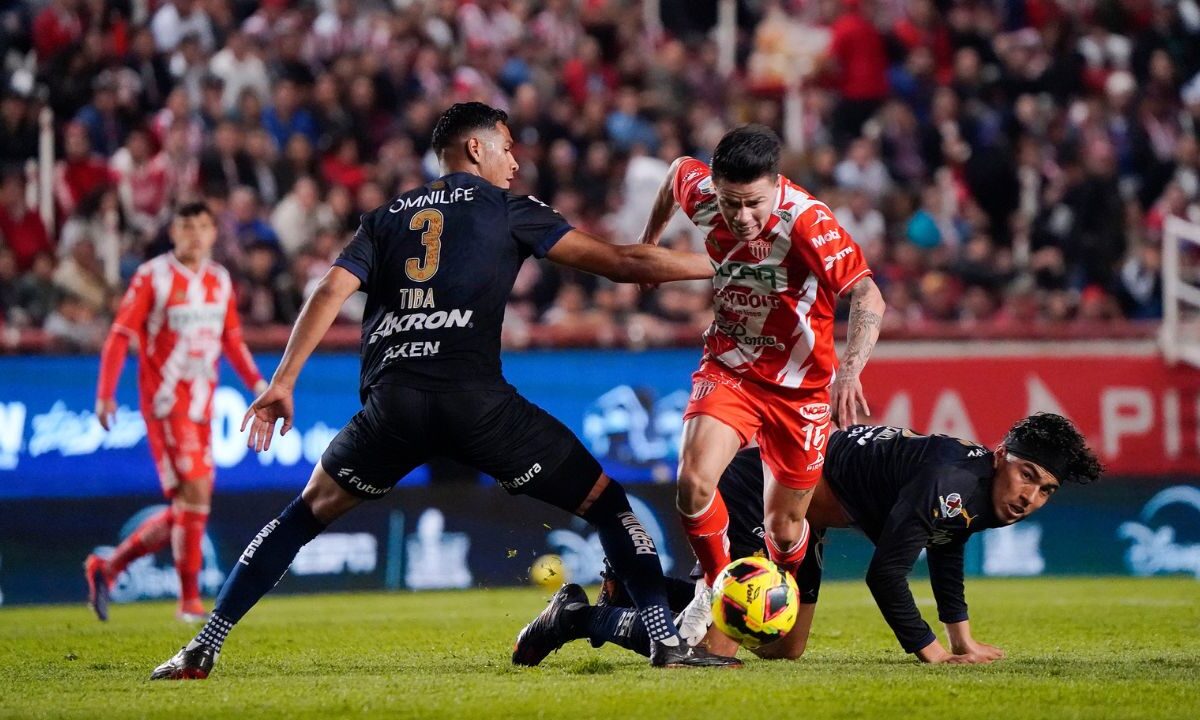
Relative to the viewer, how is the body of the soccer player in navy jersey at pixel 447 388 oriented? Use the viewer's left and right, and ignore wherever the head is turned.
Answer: facing away from the viewer

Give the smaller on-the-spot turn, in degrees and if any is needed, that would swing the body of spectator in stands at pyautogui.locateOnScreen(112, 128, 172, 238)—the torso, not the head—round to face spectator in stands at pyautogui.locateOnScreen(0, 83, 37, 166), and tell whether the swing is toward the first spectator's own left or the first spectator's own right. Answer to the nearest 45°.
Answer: approximately 90° to the first spectator's own right

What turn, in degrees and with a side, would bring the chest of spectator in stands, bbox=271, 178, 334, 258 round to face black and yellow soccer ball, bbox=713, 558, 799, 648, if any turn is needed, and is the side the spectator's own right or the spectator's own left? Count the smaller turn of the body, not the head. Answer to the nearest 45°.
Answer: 0° — they already face it

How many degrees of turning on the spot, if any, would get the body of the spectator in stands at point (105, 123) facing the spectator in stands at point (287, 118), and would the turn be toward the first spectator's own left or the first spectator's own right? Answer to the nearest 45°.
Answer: approximately 90° to the first spectator's own left

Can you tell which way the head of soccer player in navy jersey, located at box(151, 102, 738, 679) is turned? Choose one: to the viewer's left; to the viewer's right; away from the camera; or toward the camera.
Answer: to the viewer's right

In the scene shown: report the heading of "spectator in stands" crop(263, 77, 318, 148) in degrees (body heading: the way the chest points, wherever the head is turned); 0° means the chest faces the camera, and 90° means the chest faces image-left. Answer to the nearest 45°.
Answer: approximately 0°

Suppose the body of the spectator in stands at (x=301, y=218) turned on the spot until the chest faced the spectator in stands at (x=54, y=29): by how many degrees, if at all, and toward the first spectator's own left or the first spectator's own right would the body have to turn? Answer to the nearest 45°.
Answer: approximately 135° to the first spectator's own right

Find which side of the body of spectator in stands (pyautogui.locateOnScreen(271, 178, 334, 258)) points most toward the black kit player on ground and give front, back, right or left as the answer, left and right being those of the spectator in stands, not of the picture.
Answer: front

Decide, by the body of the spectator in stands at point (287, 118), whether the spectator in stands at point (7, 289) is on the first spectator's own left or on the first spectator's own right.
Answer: on the first spectator's own right
